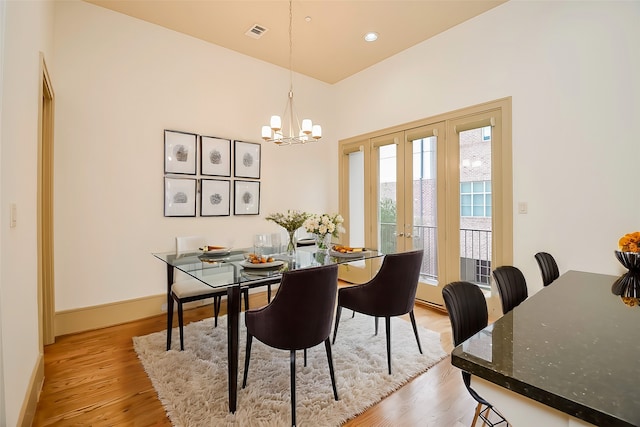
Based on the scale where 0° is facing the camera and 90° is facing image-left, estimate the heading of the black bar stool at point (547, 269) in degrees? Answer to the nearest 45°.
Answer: approximately 315°

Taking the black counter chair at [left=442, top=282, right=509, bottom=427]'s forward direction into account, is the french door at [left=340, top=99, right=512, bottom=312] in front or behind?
behind

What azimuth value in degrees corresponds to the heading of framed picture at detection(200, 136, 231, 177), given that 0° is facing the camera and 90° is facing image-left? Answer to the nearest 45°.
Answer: approximately 315°

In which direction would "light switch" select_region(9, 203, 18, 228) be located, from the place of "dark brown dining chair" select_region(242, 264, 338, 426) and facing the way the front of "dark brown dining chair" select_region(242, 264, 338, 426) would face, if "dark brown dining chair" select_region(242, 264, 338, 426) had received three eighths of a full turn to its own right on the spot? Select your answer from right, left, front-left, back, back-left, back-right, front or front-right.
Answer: back

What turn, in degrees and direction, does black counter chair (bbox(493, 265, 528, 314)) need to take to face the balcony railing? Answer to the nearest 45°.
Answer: approximately 135° to its left

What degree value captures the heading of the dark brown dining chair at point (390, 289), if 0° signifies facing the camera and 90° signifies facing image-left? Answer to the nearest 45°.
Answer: approximately 135°

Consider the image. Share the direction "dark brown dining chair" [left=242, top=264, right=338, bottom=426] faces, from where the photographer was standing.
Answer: facing away from the viewer and to the left of the viewer

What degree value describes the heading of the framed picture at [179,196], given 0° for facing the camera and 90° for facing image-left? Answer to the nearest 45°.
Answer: approximately 0°

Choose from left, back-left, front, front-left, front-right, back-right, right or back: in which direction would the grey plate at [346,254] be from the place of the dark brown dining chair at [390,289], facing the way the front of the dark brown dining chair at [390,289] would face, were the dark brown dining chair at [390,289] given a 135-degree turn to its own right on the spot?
back-left

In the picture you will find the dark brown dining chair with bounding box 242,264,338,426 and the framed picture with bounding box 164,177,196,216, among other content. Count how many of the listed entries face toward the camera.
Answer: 1

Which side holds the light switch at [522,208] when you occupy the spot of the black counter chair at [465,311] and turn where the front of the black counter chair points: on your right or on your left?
on your left

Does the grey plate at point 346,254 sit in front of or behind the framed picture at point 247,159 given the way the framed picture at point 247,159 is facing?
in front

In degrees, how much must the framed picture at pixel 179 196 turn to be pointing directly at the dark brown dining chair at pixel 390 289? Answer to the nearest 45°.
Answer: approximately 45° to its left

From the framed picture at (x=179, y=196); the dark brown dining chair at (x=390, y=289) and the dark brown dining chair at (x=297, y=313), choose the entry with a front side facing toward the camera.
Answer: the framed picture

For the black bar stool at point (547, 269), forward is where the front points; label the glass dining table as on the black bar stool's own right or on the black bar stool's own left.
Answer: on the black bar stool's own right

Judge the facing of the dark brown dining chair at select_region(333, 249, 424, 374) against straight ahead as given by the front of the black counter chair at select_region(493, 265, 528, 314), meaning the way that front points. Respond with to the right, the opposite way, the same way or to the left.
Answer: the opposite way
